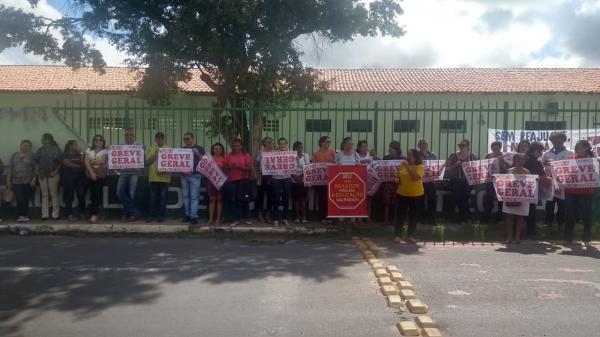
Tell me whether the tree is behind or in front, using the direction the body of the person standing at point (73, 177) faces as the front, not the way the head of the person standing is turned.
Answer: behind

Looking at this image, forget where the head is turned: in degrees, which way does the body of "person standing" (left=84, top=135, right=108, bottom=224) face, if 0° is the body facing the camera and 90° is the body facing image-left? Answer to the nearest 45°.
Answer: approximately 0°

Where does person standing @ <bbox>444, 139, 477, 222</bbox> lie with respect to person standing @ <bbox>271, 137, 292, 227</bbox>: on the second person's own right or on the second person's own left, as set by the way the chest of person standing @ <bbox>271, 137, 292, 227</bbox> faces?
on the second person's own left

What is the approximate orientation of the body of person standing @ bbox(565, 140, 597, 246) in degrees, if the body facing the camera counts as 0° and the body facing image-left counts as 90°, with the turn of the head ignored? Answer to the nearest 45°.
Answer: approximately 0°

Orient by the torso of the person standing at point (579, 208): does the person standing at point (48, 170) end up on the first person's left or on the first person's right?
on the first person's right

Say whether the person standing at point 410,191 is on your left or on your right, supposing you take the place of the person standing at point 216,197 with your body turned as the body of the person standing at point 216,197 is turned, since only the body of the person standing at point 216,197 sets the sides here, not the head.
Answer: on your left

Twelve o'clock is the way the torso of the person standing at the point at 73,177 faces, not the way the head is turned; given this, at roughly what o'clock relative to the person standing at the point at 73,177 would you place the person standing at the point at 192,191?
the person standing at the point at 192,191 is roughly at 10 o'clock from the person standing at the point at 73,177.
